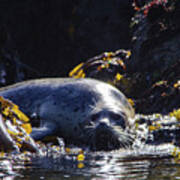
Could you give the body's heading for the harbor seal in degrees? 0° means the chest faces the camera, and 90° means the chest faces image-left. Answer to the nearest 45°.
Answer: approximately 315°

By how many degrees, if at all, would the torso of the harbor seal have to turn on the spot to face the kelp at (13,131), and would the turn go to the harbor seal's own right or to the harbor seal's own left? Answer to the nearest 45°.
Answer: approximately 90° to the harbor seal's own right
